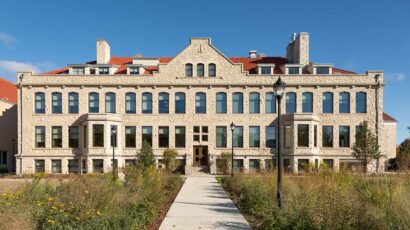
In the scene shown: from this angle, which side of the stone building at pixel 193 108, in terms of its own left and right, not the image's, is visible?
front
